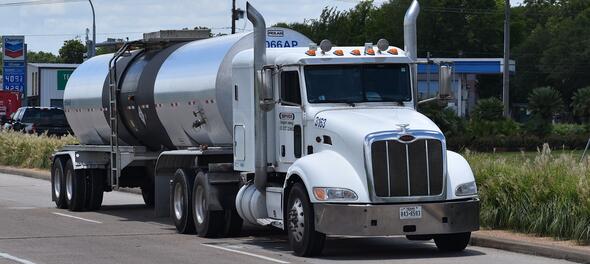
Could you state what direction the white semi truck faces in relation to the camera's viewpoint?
facing the viewer and to the right of the viewer
